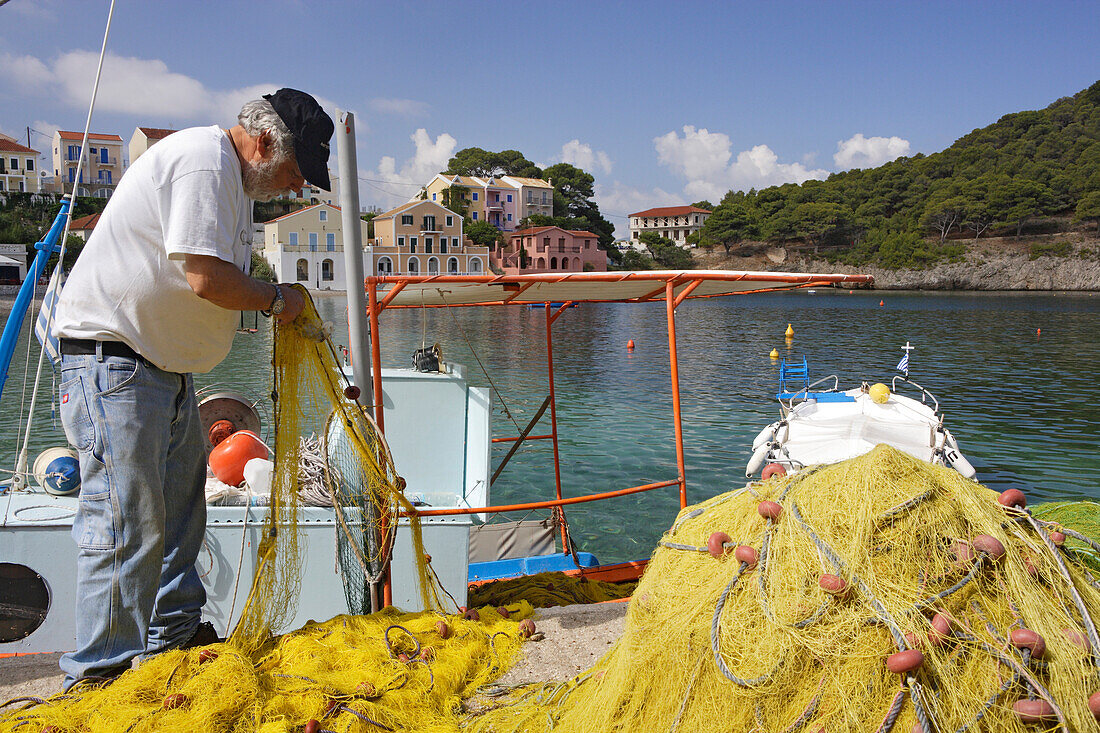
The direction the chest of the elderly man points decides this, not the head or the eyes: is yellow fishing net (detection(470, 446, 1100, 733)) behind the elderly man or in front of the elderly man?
in front

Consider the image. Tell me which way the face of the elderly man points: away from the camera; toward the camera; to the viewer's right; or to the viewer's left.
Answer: to the viewer's right

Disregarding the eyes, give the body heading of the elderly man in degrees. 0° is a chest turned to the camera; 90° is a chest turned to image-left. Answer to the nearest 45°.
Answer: approximately 270°
